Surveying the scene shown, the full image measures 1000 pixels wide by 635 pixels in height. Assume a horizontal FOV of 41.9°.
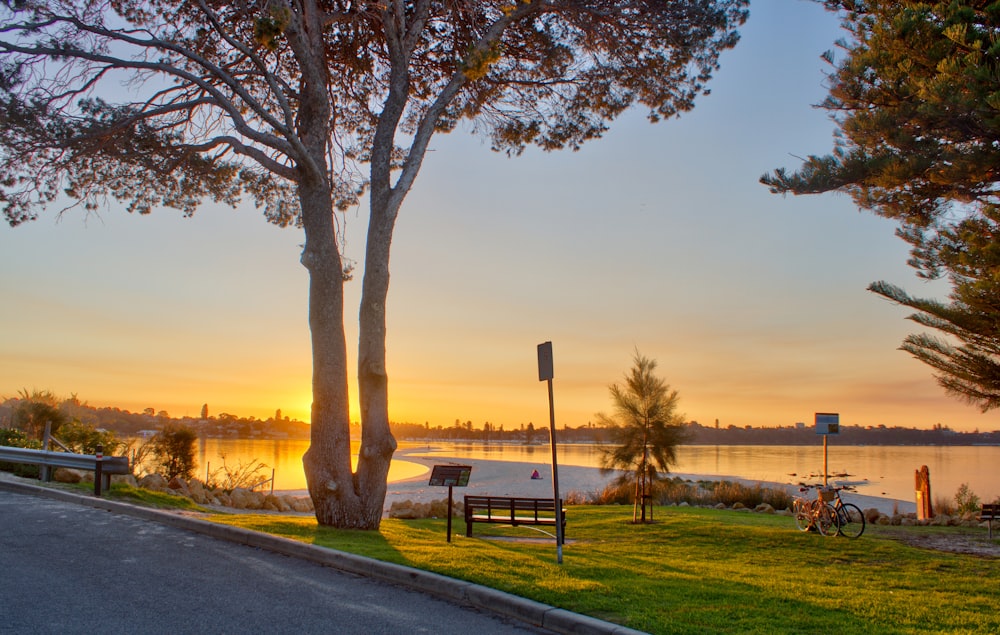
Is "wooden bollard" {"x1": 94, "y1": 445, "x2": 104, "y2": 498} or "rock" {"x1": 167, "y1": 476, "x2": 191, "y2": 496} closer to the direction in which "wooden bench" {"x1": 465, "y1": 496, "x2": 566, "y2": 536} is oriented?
the rock

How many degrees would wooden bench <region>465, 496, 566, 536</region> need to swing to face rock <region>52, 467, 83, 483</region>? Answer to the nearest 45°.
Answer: approximately 90° to its left

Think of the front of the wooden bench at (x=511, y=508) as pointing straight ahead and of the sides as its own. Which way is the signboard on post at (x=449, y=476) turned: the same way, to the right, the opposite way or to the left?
the opposite way

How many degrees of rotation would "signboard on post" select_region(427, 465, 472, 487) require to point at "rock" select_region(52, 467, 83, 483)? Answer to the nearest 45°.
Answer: approximately 135° to its right

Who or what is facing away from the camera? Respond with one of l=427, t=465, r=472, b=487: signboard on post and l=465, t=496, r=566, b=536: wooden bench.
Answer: the wooden bench

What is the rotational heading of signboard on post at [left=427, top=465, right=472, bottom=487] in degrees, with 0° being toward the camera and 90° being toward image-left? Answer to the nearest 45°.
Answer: approximately 0°

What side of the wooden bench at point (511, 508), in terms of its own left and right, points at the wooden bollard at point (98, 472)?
left

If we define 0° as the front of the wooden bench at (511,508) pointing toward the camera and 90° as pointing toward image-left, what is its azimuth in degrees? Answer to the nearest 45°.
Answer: approximately 180°

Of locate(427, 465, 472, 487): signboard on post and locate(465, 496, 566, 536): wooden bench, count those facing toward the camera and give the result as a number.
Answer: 1

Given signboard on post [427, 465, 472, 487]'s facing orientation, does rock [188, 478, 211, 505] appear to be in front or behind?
behind
